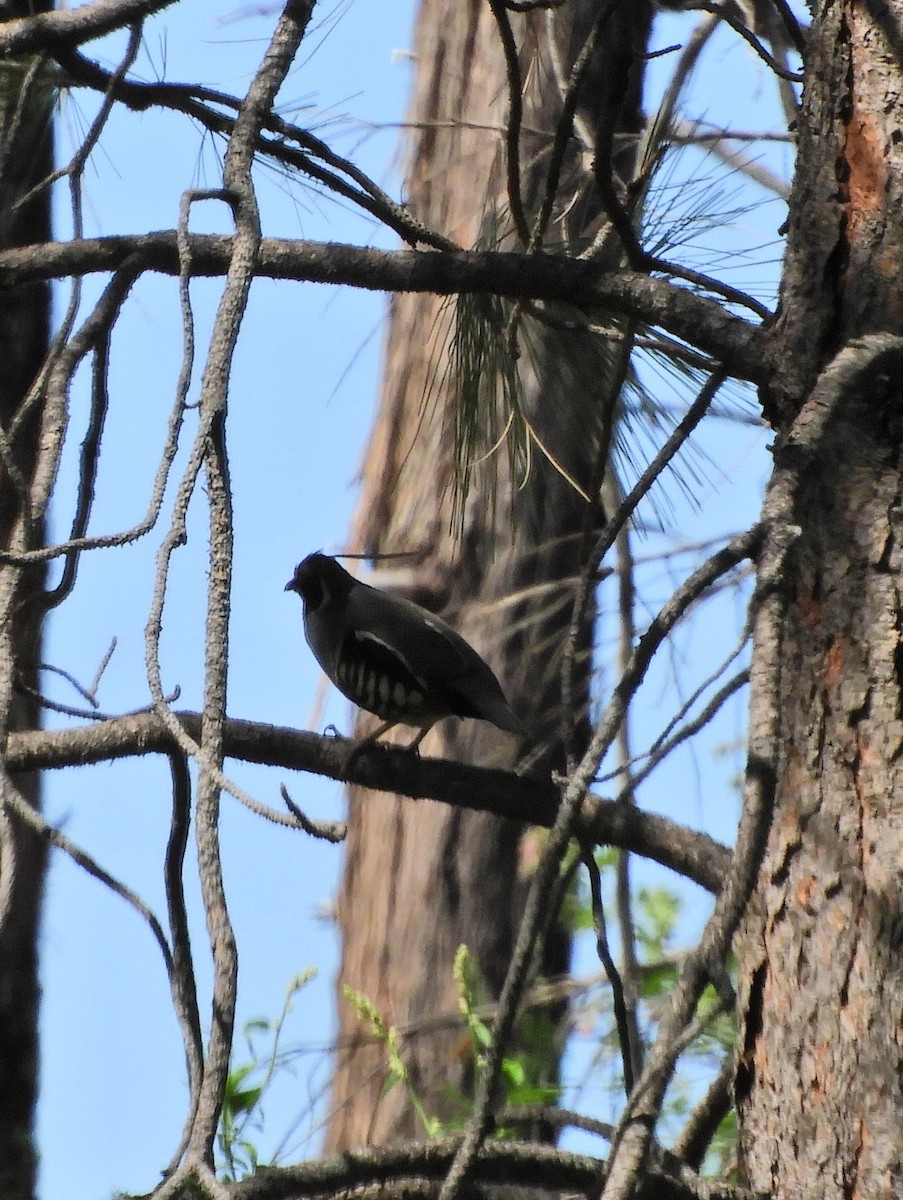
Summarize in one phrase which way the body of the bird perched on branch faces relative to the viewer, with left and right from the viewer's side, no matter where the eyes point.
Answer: facing to the left of the viewer

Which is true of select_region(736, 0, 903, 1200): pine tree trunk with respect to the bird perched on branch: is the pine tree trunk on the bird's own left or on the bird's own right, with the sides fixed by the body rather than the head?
on the bird's own left

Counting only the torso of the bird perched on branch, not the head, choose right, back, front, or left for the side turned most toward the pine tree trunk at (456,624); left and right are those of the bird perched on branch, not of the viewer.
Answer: right
